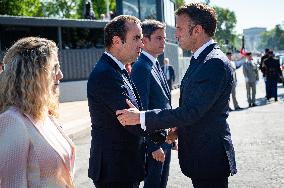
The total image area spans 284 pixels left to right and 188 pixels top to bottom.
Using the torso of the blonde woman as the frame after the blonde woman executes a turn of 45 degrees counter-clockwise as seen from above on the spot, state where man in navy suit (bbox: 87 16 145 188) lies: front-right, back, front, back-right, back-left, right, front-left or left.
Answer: front

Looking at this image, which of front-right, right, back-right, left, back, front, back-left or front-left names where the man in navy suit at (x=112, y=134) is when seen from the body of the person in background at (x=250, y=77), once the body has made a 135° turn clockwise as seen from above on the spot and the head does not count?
back-left

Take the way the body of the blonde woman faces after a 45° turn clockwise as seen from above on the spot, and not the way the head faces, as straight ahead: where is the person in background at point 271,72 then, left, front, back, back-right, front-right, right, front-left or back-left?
left

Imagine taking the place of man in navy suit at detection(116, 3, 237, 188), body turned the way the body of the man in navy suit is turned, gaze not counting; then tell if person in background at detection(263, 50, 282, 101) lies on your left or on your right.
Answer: on your right

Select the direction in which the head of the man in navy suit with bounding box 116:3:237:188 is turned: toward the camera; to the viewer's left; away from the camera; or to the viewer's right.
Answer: to the viewer's left

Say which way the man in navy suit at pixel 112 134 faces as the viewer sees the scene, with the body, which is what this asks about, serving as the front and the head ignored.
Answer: to the viewer's right

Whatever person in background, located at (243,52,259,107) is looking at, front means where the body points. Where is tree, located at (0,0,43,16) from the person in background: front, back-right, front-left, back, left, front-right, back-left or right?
back-right

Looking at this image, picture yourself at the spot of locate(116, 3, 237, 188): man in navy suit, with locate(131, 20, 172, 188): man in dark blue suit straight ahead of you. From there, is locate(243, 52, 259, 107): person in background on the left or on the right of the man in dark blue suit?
right

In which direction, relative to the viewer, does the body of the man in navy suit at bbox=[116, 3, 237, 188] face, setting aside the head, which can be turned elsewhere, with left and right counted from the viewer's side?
facing to the left of the viewer

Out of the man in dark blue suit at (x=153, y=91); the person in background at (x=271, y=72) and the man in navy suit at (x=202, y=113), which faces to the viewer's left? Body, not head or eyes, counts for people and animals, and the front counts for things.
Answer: the man in navy suit

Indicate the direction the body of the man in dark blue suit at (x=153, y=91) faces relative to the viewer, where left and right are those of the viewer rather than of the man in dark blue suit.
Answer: facing the viewer and to the right of the viewer

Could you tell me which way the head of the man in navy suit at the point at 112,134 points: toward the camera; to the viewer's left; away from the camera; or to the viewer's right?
to the viewer's right

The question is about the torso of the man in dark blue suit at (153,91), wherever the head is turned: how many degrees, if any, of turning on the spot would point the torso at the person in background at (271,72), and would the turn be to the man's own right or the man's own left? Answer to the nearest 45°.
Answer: approximately 135° to the man's own left

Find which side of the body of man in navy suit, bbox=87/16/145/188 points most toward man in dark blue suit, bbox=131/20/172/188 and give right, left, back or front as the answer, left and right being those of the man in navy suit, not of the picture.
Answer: left

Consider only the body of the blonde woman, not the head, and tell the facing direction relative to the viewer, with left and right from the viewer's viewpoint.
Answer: facing to the right of the viewer

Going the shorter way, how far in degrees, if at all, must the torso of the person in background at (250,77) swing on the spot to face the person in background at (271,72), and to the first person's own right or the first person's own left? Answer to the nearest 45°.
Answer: approximately 135° to the first person's own left

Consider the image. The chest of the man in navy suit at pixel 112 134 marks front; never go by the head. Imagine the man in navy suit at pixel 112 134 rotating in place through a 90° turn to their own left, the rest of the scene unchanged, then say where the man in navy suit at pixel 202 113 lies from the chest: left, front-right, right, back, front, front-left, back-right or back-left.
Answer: right
